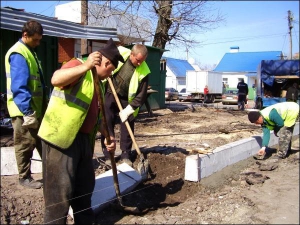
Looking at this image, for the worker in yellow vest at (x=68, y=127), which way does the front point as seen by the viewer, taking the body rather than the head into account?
to the viewer's right

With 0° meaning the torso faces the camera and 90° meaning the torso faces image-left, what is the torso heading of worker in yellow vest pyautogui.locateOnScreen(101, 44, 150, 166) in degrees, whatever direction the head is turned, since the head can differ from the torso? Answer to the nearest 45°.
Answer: approximately 45°

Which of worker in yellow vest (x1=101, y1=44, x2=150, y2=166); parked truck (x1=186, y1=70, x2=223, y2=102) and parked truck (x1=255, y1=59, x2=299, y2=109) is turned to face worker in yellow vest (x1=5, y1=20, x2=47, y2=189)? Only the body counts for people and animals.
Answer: worker in yellow vest (x1=101, y1=44, x2=150, y2=166)

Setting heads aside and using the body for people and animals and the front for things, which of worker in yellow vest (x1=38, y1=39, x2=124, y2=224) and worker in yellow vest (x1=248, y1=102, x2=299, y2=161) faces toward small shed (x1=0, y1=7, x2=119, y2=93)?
worker in yellow vest (x1=248, y1=102, x2=299, y2=161)

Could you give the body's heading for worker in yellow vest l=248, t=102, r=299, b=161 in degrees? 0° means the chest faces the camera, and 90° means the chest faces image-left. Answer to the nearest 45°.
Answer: approximately 90°

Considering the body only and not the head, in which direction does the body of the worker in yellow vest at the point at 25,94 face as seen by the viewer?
to the viewer's right
